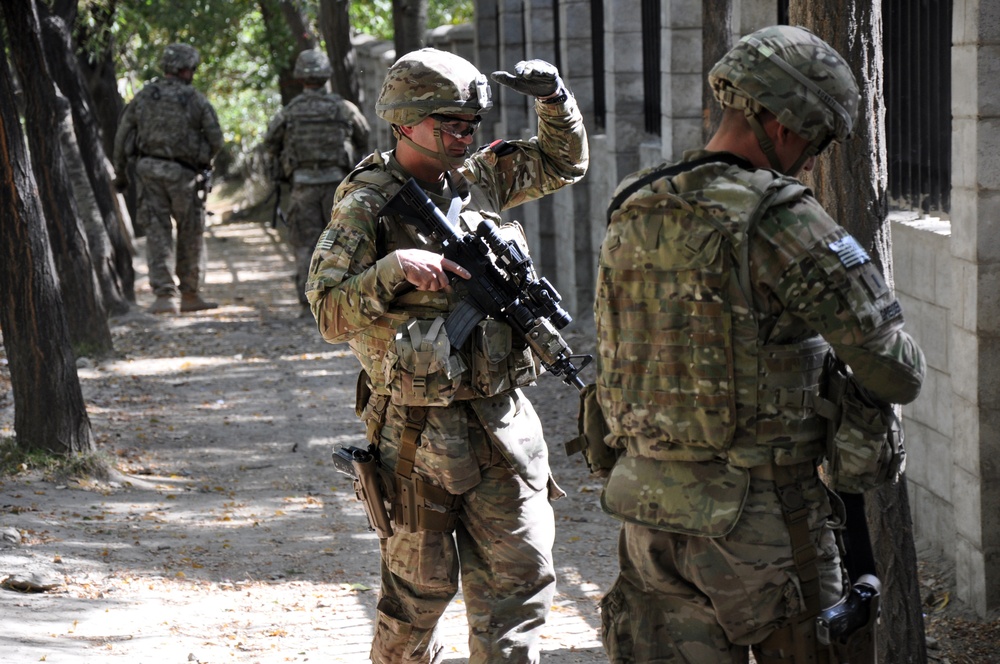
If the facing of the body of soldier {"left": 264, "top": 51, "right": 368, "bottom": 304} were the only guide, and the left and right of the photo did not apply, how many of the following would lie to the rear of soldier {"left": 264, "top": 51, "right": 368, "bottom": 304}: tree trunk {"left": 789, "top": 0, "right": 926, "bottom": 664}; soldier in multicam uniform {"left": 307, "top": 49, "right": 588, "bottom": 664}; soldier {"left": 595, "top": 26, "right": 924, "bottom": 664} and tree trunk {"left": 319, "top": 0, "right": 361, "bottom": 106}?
3

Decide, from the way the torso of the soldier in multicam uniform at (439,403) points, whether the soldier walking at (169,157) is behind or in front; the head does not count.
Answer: behind

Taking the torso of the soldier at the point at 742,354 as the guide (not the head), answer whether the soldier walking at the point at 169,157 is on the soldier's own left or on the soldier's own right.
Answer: on the soldier's own left

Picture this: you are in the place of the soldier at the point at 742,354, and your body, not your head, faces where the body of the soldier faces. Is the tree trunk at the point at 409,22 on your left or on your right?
on your left

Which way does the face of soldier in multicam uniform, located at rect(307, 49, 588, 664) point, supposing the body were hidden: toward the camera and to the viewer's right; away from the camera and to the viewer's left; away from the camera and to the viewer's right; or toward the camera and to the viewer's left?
toward the camera and to the viewer's right

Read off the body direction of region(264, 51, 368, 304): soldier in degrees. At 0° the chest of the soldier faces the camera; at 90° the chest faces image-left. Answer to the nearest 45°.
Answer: approximately 180°

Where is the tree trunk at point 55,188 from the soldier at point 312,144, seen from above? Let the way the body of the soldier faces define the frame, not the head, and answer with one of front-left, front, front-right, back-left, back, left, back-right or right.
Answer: back-left

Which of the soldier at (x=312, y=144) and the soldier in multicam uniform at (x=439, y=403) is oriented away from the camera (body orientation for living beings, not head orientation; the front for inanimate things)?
the soldier

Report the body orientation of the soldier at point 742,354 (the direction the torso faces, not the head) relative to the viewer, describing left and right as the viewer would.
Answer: facing away from the viewer and to the right of the viewer

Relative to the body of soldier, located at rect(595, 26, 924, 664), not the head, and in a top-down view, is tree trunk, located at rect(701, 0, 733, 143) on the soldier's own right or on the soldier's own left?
on the soldier's own left

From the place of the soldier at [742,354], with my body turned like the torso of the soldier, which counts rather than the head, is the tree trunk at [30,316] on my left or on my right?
on my left

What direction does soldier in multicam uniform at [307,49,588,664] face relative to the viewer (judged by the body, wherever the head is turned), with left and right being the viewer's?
facing the viewer and to the right of the viewer

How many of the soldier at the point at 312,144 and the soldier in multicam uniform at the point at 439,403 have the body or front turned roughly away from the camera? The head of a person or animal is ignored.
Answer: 1

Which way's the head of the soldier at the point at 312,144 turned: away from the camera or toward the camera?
away from the camera

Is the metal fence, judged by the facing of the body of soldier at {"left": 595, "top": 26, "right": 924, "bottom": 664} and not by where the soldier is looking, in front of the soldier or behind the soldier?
in front

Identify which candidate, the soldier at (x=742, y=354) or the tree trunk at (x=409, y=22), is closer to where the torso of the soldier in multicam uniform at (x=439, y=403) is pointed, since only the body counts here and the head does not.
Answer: the soldier

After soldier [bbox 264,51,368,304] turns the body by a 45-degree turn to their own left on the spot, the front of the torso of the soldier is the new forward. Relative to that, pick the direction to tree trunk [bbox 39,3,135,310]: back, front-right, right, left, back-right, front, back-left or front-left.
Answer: front

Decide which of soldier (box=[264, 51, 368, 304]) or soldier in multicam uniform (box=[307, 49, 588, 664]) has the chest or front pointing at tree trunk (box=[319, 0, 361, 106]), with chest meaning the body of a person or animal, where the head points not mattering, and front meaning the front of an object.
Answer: the soldier
